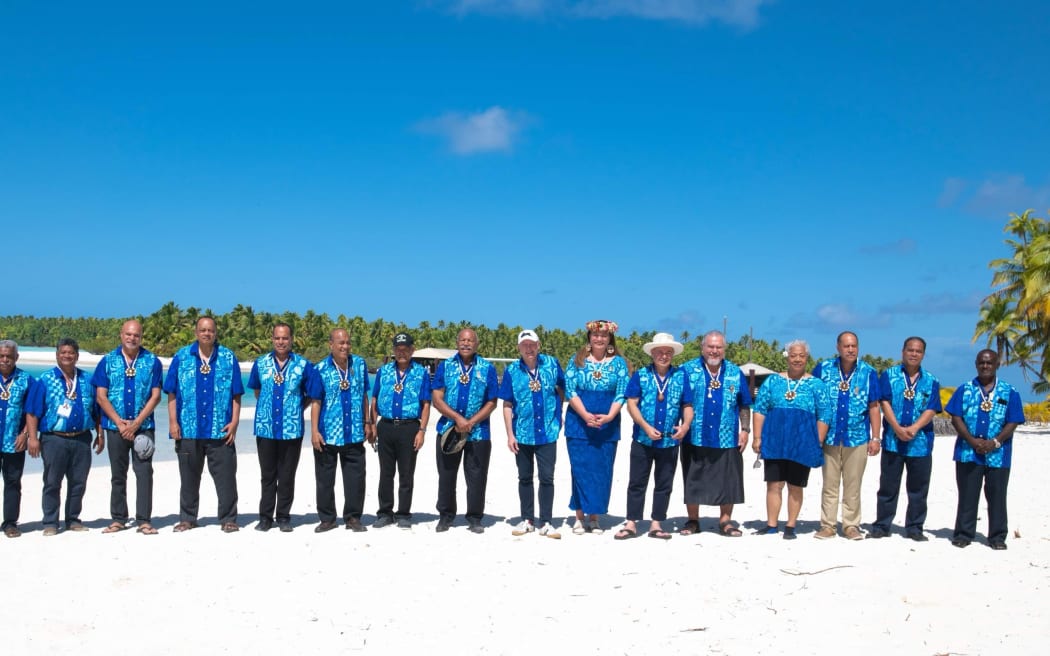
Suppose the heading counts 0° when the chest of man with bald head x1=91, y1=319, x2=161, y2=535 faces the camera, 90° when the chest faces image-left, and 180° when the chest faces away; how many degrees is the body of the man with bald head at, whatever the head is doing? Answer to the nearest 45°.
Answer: approximately 0°

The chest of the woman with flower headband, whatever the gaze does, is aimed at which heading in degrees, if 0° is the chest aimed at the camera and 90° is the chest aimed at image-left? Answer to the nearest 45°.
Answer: approximately 0°

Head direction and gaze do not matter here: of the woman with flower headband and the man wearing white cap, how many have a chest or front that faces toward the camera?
2

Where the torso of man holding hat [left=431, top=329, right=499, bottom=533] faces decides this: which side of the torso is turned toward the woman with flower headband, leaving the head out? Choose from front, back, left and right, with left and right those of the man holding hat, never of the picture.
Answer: left

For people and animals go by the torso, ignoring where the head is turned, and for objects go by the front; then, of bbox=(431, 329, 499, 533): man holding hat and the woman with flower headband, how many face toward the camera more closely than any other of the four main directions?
2

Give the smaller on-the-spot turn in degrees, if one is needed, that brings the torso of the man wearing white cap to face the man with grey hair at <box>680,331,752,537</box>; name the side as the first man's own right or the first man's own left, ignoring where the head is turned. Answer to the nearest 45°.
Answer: approximately 90° to the first man's own left

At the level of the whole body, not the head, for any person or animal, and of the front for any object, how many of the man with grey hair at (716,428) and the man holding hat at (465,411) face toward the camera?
2

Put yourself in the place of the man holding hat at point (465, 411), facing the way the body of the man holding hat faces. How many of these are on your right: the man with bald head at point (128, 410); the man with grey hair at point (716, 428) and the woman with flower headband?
1

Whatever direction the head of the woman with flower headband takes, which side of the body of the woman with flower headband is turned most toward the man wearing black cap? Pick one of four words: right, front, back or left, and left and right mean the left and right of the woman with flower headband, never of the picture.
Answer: right

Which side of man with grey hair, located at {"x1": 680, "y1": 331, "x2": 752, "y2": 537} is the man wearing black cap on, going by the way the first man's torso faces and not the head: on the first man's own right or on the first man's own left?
on the first man's own right
